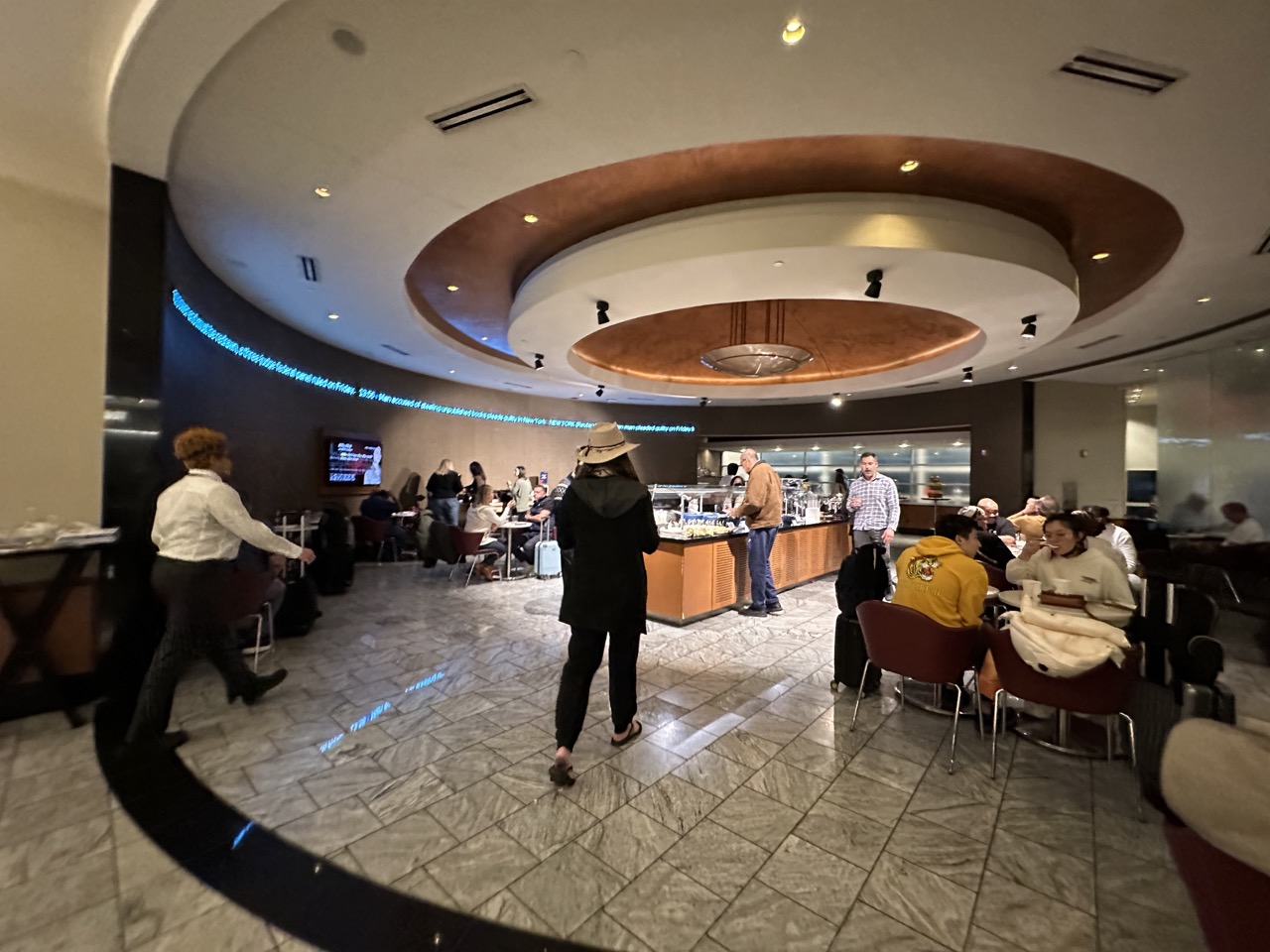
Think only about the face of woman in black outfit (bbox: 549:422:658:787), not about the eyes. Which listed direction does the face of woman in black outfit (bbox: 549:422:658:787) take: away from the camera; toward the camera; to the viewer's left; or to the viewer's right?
away from the camera

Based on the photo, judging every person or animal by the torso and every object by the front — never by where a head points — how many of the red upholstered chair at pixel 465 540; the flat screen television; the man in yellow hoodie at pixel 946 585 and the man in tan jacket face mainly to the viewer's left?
1

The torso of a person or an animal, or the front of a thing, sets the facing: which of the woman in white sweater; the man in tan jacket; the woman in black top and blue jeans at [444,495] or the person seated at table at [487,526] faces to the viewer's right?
the person seated at table

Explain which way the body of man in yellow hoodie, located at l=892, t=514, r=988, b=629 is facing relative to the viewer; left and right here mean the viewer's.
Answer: facing away from the viewer and to the right of the viewer

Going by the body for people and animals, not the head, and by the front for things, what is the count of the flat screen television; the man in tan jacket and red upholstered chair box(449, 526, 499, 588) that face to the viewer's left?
1

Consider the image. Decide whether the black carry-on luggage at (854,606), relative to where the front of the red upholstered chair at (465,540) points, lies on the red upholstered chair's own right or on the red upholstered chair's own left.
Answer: on the red upholstered chair's own right

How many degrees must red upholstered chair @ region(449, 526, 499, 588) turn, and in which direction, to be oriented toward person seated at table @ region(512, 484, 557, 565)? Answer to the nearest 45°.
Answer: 0° — it already faces them

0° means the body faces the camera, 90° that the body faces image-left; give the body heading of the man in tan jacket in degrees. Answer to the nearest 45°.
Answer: approximately 90°

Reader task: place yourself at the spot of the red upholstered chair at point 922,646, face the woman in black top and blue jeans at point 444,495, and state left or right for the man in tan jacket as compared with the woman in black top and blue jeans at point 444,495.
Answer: right

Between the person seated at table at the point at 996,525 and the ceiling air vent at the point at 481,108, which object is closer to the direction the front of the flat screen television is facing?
the person seated at table

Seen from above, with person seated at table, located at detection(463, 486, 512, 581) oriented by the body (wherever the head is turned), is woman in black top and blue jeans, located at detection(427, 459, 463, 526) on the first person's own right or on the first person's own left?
on the first person's own left

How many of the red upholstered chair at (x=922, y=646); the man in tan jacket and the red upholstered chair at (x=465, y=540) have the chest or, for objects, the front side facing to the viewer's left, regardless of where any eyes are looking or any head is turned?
1

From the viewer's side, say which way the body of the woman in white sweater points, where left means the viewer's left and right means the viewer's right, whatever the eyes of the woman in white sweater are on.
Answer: facing the viewer and to the left of the viewer

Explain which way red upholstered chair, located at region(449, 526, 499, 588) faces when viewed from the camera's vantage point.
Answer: facing away from the viewer and to the right of the viewer

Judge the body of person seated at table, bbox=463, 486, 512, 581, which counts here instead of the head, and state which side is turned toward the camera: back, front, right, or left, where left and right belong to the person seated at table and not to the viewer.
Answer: right
